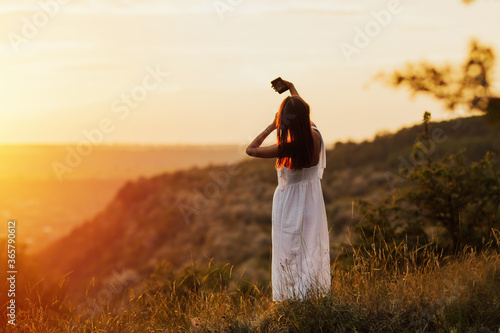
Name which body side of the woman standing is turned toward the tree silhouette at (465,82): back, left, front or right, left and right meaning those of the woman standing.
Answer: right

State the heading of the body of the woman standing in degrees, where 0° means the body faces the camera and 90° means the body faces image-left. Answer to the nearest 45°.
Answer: approximately 135°

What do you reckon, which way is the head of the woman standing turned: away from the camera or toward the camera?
away from the camera
